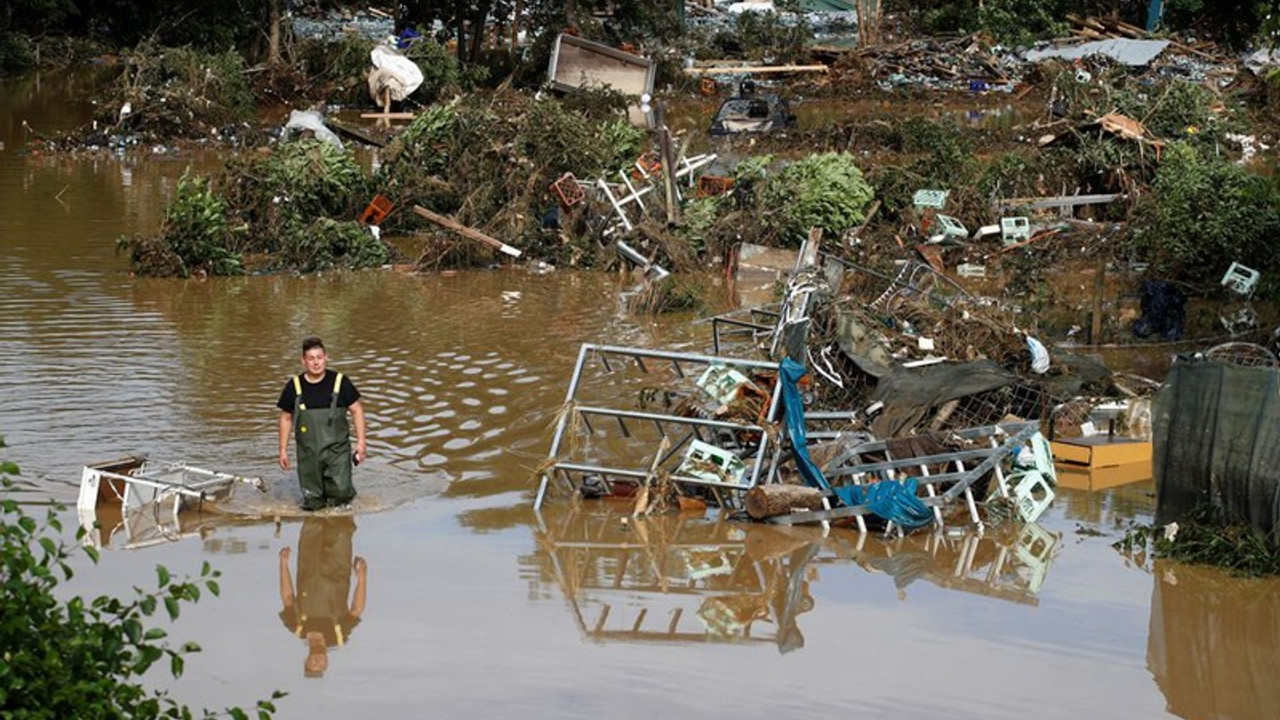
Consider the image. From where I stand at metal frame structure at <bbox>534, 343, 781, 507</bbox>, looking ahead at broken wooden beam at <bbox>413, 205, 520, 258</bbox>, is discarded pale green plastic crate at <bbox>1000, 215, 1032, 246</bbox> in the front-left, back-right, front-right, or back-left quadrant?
front-right

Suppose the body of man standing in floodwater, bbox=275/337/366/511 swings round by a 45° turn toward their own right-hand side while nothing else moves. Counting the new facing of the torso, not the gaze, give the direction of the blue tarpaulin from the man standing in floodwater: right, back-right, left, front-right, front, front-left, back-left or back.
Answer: back-left

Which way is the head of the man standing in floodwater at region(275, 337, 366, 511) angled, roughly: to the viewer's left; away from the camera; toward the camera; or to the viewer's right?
toward the camera

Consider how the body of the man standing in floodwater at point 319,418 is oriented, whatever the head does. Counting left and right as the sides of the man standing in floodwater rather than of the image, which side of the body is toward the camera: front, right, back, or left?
front

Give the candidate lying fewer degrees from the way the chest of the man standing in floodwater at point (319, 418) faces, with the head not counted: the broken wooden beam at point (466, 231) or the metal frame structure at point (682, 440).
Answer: the metal frame structure

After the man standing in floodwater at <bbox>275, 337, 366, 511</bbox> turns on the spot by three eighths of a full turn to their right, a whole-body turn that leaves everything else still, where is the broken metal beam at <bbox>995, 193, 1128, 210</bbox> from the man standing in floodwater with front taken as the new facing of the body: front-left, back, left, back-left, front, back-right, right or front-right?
right

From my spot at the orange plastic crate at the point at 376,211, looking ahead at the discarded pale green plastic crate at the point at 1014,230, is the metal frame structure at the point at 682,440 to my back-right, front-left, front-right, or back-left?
front-right

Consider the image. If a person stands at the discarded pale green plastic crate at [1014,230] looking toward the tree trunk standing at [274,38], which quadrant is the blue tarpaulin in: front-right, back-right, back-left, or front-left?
back-left

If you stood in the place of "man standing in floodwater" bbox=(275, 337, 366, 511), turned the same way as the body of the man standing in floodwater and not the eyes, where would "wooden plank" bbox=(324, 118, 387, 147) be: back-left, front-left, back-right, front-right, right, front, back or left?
back

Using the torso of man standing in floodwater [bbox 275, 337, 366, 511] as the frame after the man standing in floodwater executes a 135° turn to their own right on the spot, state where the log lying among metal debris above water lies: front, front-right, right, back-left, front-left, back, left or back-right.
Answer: back-right

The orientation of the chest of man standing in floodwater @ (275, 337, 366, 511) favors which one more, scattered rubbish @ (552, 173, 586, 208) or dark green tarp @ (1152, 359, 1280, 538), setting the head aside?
the dark green tarp

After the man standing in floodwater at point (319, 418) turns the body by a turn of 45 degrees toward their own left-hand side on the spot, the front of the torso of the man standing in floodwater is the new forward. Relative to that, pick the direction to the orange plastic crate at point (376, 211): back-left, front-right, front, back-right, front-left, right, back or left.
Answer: back-left

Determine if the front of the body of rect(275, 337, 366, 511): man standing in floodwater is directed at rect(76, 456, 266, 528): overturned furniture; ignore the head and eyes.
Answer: no

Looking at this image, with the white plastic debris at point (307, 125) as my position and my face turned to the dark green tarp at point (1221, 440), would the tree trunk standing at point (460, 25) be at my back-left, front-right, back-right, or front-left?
back-left

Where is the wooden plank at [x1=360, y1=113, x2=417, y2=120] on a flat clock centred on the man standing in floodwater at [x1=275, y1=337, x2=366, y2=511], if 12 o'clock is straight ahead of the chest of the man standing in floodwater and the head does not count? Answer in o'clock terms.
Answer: The wooden plank is roughly at 6 o'clock from the man standing in floodwater.

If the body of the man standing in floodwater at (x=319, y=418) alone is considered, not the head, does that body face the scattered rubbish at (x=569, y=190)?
no

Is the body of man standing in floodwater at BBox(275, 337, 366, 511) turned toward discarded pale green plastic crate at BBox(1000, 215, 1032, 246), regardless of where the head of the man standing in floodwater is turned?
no

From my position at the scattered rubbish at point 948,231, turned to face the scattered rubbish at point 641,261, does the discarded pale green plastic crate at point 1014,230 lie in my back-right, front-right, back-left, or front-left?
back-left
